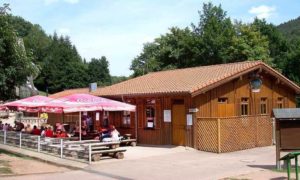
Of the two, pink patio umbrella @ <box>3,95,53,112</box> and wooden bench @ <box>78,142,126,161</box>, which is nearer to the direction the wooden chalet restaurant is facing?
the wooden bench

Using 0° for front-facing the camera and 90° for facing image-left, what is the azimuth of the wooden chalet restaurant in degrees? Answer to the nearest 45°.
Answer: approximately 45°

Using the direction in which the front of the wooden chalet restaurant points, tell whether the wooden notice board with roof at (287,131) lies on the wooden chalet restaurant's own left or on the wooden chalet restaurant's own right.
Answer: on the wooden chalet restaurant's own left

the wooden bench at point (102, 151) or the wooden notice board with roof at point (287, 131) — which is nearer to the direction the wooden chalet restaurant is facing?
the wooden bench

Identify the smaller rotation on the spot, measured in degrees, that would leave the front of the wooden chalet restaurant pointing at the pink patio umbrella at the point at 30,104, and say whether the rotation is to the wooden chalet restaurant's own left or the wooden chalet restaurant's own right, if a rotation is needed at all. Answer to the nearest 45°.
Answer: approximately 45° to the wooden chalet restaurant's own right

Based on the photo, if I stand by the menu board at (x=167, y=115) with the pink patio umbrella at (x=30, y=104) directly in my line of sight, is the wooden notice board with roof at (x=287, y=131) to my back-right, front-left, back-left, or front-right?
back-left

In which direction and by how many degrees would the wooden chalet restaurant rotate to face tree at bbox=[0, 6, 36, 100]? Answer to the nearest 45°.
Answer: approximately 90° to its right

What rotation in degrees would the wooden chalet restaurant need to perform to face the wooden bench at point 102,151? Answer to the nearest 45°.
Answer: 0° — it already faces it
